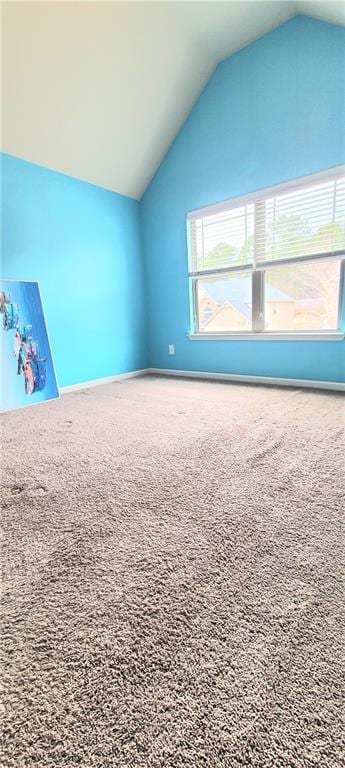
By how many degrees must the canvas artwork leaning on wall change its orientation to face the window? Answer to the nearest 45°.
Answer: approximately 45° to its left

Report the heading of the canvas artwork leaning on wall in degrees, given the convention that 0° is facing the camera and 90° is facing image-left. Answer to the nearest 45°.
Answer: approximately 315°
